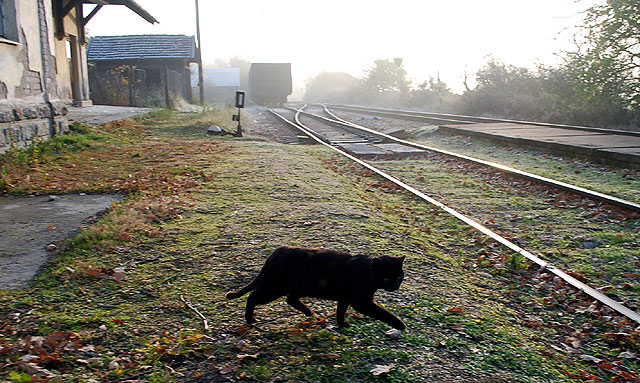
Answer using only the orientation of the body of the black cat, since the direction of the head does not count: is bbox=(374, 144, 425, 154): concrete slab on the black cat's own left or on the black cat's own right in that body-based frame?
on the black cat's own left

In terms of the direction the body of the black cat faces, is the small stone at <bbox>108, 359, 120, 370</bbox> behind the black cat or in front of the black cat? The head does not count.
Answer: behind

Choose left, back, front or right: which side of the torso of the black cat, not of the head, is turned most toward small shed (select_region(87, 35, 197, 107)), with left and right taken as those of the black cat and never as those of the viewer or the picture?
left

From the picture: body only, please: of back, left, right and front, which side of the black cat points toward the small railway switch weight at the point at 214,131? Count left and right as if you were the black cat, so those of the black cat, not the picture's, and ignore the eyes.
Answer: left

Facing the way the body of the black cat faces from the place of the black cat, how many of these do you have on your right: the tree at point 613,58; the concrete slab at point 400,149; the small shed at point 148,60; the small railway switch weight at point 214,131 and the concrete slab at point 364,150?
0

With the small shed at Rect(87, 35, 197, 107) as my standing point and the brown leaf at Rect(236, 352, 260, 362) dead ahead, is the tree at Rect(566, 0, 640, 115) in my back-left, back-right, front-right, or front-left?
front-left

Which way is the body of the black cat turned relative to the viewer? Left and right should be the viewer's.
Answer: facing to the right of the viewer

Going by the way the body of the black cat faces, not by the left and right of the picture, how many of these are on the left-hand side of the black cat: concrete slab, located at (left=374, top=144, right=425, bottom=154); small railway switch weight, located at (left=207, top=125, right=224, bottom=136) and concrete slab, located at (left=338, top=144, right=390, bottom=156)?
3

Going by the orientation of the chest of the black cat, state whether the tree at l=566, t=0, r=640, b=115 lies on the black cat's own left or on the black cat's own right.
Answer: on the black cat's own left

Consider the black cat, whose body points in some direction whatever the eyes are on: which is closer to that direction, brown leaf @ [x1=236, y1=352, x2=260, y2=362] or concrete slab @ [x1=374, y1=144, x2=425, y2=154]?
the concrete slab

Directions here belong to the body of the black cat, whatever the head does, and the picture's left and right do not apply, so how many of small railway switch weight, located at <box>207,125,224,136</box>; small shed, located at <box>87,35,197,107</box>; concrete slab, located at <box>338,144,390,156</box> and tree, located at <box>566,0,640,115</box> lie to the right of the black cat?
0

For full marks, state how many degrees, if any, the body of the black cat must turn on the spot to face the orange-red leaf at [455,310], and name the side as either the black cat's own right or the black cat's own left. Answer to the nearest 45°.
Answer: approximately 45° to the black cat's own left
